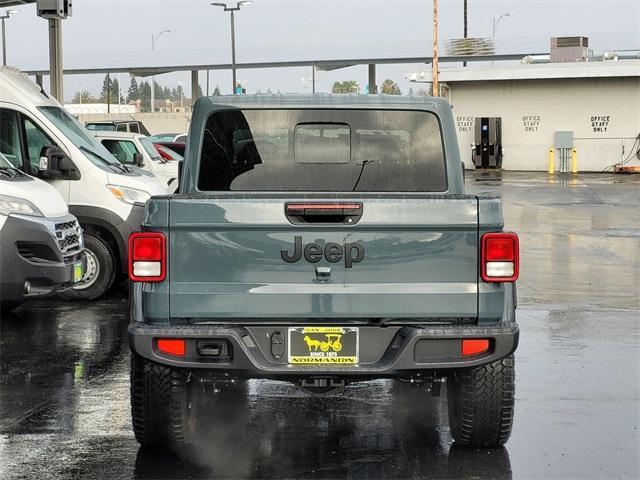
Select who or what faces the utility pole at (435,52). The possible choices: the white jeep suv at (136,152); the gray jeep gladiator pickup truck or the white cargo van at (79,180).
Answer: the gray jeep gladiator pickup truck

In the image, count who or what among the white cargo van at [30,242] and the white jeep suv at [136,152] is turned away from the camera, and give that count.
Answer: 0

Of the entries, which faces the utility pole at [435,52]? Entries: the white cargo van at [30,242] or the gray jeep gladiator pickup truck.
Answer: the gray jeep gladiator pickup truck

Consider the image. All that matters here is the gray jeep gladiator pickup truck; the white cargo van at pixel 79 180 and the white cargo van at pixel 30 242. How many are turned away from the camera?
1

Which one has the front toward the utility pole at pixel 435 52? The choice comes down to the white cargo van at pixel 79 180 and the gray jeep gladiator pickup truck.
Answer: the gray jeep gladiator pickup truck

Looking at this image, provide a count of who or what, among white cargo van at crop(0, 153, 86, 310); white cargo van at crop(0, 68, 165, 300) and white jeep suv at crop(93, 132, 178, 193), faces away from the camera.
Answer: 0

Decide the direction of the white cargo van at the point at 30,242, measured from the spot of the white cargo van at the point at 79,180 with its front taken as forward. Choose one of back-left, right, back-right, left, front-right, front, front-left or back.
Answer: front-right

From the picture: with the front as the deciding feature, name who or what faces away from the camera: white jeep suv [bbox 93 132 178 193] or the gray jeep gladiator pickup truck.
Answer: the gray jeep gladiator pickup truck

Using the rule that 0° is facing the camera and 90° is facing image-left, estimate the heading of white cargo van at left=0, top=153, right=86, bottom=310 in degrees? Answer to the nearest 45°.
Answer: approximately 315°

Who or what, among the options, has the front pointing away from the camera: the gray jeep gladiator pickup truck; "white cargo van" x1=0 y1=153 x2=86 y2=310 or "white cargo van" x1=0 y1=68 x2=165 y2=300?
the gray jeep gladiator pickup truck

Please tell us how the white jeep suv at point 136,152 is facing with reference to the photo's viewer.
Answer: facing the viewer and to the right of the viewer

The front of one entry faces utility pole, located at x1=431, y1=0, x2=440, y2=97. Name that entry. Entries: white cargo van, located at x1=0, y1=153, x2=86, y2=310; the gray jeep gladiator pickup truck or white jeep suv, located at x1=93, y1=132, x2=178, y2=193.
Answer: the gray jeep gladiator pickup truck

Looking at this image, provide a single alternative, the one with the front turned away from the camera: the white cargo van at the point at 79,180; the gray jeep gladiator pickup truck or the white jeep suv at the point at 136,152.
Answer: the gray jeep gladiator pickup truck

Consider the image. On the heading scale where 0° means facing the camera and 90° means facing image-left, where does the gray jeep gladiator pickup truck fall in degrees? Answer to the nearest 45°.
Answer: approximately 180°

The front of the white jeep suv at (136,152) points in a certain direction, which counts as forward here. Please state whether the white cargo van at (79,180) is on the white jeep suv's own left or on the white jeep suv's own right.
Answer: on the white jeep suv's own right
